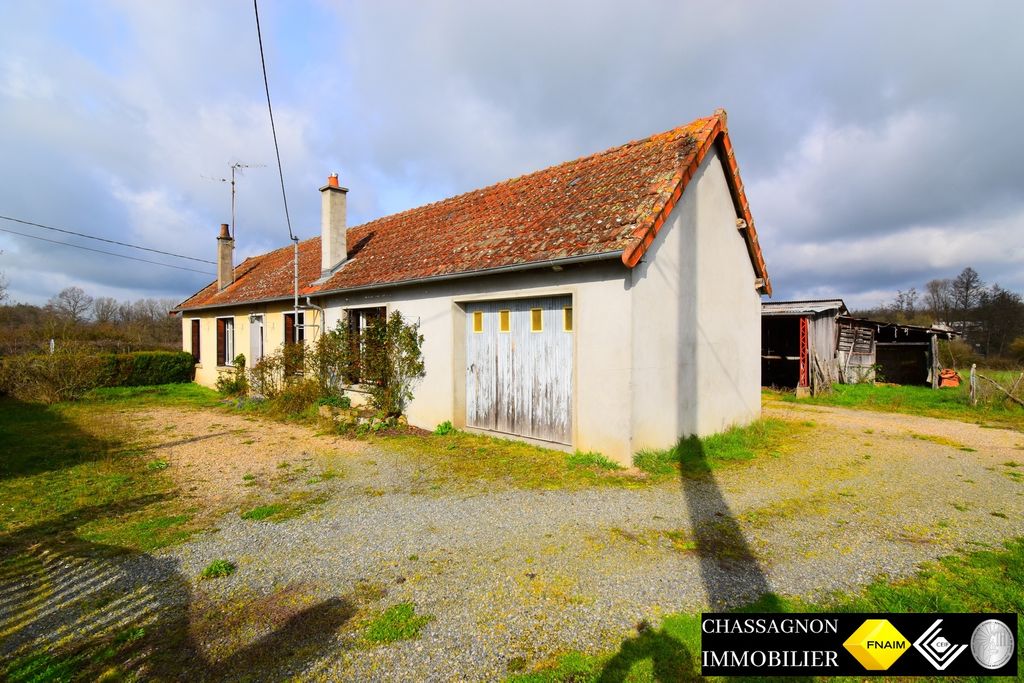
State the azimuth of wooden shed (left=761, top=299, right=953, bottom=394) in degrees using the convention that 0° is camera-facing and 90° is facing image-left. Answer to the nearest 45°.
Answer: approximately 0°

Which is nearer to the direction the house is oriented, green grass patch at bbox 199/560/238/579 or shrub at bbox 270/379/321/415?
the green grass patch

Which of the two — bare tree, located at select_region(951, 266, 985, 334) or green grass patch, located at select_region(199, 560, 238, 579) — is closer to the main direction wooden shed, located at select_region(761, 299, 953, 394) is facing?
the green grass patch

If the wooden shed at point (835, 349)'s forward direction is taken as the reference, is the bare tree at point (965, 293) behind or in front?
behind

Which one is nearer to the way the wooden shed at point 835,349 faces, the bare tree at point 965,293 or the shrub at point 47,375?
the shrub

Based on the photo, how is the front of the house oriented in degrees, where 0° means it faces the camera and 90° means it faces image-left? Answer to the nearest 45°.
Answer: approximately 45°

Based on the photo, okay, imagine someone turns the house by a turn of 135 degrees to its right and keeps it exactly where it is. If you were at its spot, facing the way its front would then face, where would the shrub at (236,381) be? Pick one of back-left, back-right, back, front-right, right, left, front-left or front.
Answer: front-left

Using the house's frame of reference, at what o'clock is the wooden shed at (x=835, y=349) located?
The wooden shed is roughly at 6 o'clock from the house.

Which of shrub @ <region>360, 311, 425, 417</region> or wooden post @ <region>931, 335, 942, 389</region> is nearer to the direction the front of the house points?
the shrub
